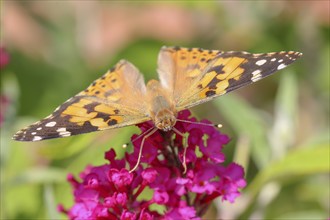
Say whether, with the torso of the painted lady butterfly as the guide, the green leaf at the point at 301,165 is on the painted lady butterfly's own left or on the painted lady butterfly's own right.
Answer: on the painted lady butterfly's own left

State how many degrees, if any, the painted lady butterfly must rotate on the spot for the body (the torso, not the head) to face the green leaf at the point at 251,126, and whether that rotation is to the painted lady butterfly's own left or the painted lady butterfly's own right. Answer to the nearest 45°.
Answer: approximately 135° to the painted lady butterfly's own left

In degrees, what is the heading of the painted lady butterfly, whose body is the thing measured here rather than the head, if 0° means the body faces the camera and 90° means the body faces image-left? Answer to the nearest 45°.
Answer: approximately 0°
